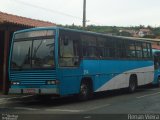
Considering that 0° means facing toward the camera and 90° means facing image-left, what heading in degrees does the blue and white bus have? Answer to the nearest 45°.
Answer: approximately 45°

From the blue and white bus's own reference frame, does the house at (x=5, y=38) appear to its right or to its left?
on its right
